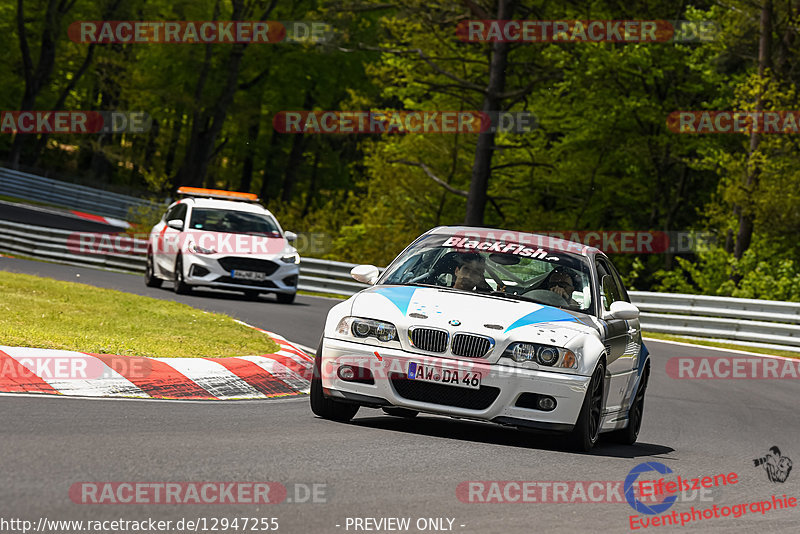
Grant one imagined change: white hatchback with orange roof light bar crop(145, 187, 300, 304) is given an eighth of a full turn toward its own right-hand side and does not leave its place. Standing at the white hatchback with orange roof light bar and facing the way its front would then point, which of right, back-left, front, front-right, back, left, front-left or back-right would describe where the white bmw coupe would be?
front-left

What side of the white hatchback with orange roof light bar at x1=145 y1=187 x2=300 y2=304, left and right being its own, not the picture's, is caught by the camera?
front

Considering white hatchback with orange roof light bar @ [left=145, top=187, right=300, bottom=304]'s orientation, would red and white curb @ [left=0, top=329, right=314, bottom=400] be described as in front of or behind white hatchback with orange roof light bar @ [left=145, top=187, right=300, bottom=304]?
in front

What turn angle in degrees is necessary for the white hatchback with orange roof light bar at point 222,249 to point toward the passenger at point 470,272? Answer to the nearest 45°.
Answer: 0° — it already faces them
